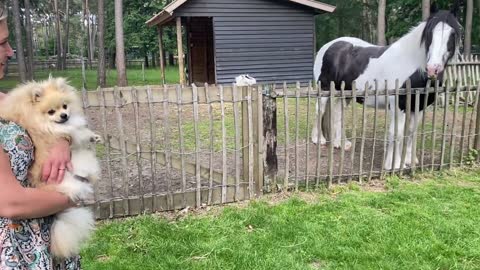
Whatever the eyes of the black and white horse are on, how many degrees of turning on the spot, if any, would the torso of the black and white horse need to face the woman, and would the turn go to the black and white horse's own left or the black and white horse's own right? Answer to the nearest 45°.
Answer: approximately 45° to the black and white horse's own right

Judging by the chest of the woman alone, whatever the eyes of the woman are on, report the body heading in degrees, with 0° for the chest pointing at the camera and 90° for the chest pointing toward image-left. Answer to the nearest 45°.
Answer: approximately 270°

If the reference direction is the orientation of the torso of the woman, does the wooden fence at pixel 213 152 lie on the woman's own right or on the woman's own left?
on the woman's own left

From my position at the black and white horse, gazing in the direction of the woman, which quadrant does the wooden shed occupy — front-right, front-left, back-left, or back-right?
back-right

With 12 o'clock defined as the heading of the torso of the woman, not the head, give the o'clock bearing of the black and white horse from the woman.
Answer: The black and white horse is roughly at 11 o'clock from the woman.

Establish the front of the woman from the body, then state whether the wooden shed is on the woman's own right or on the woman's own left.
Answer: on the woman's own left

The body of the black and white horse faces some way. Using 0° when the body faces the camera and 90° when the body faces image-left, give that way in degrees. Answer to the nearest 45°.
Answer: approximately 315°

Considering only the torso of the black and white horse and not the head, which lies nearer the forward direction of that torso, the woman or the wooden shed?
the woman

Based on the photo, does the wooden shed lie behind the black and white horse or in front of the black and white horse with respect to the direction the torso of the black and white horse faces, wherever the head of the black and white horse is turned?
behind
